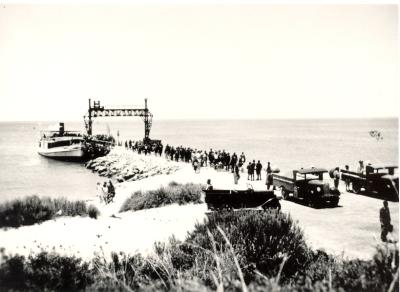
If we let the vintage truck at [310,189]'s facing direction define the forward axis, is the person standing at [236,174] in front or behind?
behind

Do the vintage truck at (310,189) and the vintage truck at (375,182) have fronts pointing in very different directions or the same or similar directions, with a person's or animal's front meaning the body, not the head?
same or similar directions

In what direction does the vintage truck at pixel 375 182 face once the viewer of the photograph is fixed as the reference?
facing the viewer and to the right of the viewer

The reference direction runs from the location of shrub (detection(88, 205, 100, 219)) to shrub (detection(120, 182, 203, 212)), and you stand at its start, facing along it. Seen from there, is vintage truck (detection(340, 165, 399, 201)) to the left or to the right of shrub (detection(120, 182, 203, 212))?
right

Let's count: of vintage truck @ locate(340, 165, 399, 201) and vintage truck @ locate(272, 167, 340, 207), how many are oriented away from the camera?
0

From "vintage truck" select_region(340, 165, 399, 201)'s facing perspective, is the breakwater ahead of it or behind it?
behind
